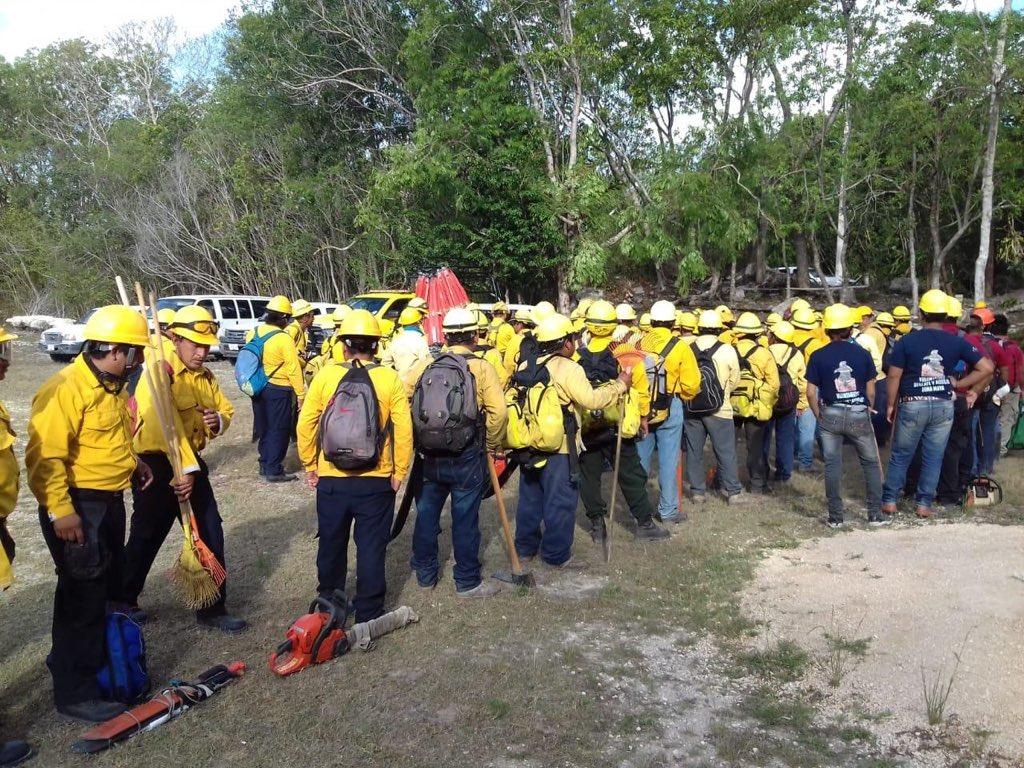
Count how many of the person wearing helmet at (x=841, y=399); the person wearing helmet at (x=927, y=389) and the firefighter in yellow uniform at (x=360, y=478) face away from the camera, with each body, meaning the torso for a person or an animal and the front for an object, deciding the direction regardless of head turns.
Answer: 3

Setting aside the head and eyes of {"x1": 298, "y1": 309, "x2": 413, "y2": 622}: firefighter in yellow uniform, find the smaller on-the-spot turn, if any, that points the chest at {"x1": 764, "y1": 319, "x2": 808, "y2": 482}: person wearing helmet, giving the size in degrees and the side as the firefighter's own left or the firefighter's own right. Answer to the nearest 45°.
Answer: approximately 45° to the firefighter's own right

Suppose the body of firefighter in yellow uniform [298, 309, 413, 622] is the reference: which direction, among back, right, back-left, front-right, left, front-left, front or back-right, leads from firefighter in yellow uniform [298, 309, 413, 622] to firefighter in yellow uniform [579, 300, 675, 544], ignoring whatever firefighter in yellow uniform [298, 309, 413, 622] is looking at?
front-right

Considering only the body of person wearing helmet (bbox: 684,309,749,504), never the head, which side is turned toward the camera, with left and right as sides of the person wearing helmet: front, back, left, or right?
back

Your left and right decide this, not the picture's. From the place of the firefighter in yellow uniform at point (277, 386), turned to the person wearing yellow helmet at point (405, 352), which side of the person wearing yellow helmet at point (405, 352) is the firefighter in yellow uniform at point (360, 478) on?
right

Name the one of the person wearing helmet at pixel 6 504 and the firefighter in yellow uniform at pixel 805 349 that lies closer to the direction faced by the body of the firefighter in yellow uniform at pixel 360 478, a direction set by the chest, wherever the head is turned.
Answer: the firefighter in yellow uniform

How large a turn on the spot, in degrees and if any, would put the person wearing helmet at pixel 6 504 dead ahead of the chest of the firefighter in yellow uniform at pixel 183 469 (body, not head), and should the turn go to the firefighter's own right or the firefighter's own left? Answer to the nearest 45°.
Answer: approximately 90° to the firefighter's own right

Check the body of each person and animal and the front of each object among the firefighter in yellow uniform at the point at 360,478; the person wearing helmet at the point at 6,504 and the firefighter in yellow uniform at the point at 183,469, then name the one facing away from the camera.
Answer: the firefighter in yellow uniform at the point at 360,478

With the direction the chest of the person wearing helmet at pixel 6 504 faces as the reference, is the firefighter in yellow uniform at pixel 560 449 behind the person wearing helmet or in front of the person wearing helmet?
in front

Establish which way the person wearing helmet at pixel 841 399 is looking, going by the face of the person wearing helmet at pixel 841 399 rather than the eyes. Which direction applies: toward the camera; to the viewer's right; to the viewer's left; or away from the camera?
away from the camera

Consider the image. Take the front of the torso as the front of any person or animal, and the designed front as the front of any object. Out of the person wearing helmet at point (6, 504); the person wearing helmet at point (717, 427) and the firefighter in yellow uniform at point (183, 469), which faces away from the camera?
the person wearing helmet at point (717, 427)

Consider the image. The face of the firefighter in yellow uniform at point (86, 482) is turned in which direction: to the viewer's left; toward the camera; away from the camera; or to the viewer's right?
to the viewer's right

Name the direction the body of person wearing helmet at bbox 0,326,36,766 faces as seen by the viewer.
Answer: to the viewer's right

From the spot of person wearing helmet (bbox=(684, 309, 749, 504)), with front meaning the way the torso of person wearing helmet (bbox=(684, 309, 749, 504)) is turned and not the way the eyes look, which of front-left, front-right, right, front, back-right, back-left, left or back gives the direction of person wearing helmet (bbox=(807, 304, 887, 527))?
back-right

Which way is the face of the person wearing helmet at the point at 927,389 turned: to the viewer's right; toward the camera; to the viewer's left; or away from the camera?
away from the camera

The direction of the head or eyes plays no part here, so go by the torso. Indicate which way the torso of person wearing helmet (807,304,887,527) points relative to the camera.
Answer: away from the camera
